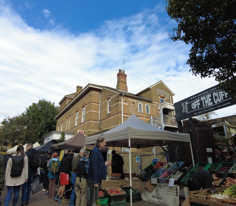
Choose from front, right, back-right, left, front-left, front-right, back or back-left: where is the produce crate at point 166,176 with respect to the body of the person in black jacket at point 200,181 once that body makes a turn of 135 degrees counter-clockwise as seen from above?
front

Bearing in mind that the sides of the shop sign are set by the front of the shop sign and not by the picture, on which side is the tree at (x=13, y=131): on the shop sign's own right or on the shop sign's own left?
on the shop sign's own right

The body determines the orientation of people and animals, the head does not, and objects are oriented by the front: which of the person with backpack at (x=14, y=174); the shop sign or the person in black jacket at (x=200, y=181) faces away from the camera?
the person with backpack

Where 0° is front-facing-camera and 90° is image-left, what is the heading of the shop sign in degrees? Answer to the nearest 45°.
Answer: approximately 45°

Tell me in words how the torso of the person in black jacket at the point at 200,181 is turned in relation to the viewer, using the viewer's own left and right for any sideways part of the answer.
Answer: facing to the right of the viewer

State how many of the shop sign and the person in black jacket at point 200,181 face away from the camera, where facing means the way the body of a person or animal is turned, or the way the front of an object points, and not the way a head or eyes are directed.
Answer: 0

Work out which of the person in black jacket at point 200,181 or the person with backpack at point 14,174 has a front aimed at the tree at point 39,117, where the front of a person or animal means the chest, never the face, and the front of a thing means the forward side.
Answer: the person with backpack

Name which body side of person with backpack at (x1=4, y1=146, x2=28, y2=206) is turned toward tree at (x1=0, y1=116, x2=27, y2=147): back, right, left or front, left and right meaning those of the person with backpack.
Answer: front

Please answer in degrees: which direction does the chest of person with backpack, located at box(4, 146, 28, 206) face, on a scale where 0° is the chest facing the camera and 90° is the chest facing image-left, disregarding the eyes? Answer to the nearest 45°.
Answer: approximately 180°

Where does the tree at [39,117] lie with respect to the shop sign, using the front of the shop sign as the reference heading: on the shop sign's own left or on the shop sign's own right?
on the shop sign's own right
